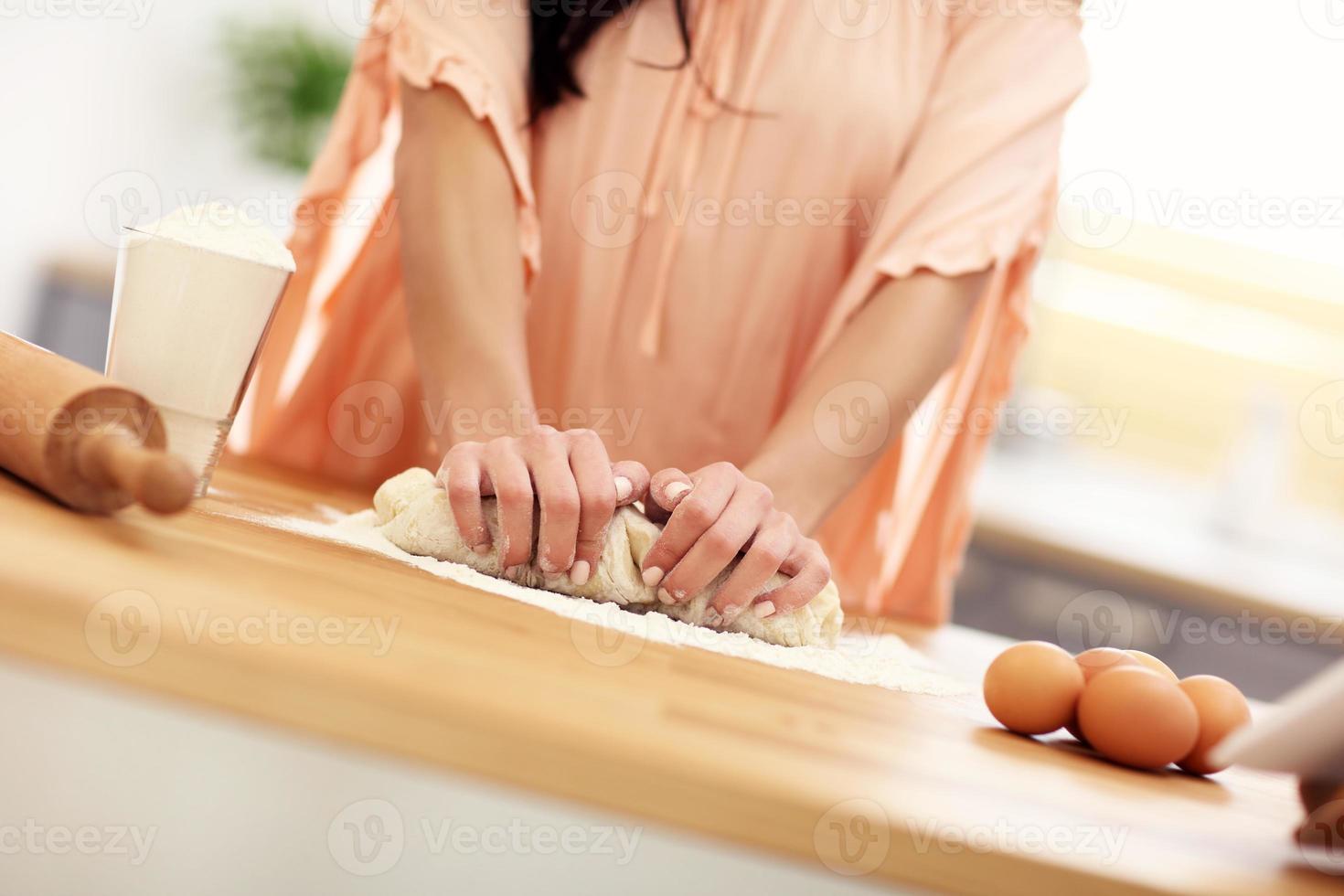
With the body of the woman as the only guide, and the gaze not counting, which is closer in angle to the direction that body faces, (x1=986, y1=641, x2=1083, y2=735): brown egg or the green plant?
the brown egg

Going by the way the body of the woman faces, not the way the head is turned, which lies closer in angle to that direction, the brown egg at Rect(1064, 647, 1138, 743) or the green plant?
the brown egg

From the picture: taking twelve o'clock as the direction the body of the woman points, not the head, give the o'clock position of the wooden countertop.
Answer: The wooden countertop is roughly at 12 o'clock from the woman.

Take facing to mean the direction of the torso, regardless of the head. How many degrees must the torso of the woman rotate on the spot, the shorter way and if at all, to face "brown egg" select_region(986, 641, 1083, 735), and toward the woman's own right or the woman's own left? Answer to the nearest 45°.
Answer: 0° — they already face it

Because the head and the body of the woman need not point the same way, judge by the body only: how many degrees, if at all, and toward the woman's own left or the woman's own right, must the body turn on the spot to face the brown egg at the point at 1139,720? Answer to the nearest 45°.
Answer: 0° — they already face it

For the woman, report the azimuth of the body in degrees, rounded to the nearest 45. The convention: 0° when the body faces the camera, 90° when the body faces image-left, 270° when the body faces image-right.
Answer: approximately 0°

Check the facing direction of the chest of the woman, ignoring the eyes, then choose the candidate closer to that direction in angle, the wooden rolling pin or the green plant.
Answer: the wooden rolling pin

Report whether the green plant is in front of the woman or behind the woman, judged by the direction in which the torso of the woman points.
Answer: behind
